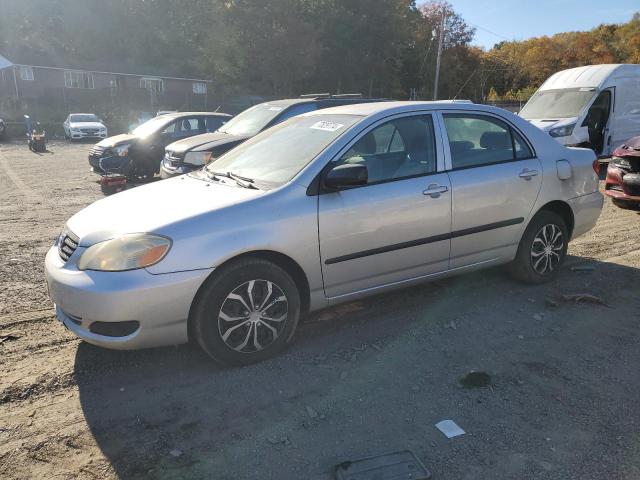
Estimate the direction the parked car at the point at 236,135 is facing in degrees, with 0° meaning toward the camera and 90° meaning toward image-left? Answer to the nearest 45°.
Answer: approximately 45°

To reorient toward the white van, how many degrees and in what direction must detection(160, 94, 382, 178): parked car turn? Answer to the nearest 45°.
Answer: approximately 135° to its left

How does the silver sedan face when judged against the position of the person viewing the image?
facing the viewer and to the left of the viewer

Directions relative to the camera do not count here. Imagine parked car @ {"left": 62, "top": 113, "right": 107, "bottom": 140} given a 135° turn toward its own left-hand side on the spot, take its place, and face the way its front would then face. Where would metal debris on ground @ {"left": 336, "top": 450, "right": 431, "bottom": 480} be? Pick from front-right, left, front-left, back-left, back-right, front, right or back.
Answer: back-right

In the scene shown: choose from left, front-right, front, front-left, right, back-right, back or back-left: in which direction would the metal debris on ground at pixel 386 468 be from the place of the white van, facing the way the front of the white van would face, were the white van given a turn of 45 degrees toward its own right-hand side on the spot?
left

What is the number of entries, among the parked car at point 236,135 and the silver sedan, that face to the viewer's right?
0

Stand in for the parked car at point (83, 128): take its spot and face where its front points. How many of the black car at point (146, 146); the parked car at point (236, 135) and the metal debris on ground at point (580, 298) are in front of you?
3

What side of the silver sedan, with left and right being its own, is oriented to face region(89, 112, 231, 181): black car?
right

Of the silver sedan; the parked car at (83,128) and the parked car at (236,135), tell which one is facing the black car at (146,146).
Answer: the parked car at (83,128)

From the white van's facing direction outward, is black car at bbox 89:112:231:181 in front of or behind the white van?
in front

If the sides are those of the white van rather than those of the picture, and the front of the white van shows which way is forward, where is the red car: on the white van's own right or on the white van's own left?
on the white van's own left

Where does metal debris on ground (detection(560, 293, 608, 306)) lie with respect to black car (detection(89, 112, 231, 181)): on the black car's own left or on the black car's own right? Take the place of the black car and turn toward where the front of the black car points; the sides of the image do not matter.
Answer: on the black car's own left

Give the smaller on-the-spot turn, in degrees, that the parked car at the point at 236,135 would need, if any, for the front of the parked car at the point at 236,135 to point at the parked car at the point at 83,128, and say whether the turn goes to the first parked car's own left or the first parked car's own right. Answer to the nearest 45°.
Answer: approximately 90° to the first parked car's own right

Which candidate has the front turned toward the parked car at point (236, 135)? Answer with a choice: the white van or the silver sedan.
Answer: the white van

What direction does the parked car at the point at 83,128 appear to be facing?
toward the camera

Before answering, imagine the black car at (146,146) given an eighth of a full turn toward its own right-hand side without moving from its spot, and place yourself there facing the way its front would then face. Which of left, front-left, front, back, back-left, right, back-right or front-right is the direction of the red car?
back-left

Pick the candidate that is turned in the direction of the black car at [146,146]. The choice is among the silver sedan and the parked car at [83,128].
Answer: the parked car
